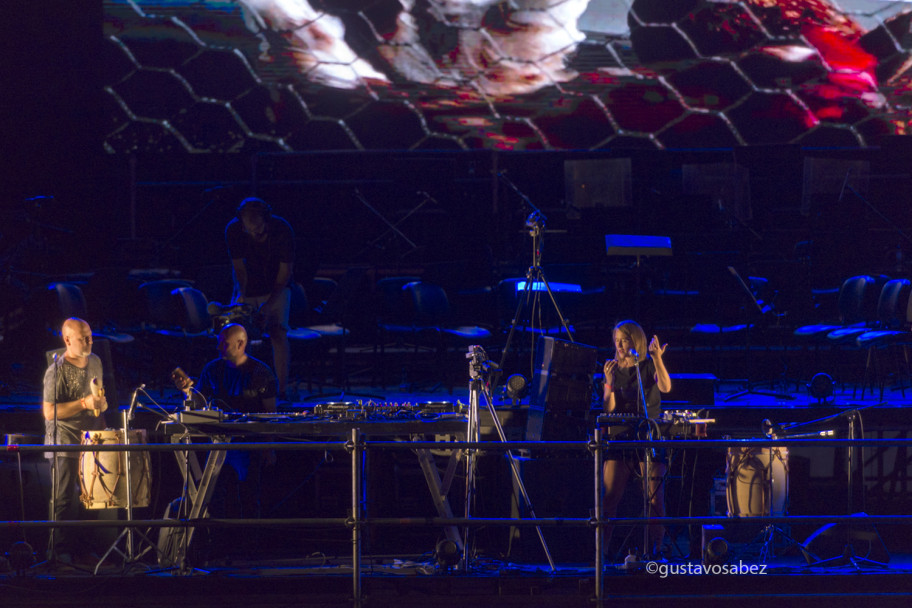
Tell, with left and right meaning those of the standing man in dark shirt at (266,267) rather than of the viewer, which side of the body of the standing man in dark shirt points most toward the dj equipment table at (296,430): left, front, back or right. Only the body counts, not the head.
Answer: front

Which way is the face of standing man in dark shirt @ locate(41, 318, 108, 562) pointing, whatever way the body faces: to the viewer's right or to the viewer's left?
to the viewer's right

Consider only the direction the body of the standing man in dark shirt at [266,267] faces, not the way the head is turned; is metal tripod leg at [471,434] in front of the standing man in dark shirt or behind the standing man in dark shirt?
in front

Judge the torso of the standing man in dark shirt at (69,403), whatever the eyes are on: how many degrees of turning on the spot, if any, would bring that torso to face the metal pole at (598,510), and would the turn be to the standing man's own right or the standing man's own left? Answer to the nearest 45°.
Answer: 0° — they already face it

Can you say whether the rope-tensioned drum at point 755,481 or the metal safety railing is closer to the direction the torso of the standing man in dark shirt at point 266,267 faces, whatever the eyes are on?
the metal safety railing

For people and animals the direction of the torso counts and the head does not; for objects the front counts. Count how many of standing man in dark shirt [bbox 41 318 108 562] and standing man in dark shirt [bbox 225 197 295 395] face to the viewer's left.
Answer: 0

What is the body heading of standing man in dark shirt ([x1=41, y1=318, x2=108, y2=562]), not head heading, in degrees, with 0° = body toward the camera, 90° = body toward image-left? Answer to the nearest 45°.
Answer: approximately 315°

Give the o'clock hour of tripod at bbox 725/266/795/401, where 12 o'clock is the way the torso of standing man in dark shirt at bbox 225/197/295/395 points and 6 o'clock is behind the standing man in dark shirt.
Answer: The tripod is roughly at 9 o'clock from the standing man in dark shirt.

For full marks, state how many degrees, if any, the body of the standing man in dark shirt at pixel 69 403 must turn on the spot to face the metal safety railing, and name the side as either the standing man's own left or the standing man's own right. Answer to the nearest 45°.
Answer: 0° — they already face it

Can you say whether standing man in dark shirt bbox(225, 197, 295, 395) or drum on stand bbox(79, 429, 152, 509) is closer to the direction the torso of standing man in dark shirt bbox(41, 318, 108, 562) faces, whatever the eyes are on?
the drum on stand
